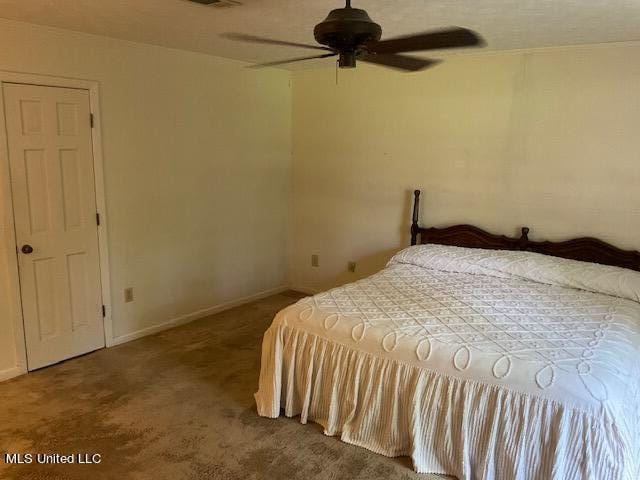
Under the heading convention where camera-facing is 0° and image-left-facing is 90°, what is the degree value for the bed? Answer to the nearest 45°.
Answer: approximately 45°

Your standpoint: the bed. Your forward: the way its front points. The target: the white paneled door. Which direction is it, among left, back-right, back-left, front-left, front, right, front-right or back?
front-right
